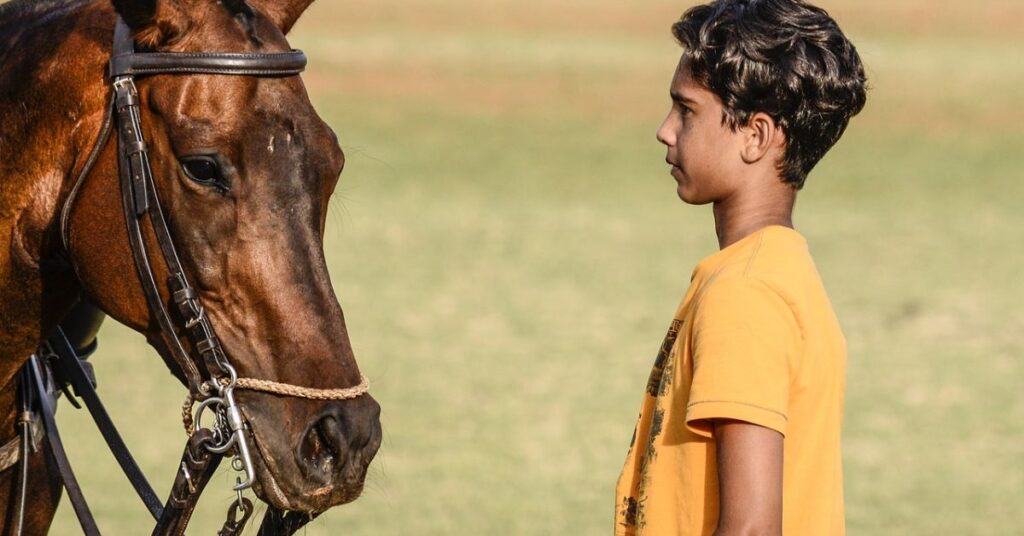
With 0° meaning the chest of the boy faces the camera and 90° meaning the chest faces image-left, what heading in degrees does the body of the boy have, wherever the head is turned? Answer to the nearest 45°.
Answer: approximately 90°

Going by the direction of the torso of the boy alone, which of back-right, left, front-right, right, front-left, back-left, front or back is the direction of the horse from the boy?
front

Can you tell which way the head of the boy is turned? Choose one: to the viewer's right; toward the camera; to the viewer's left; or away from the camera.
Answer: to the viewer's left
